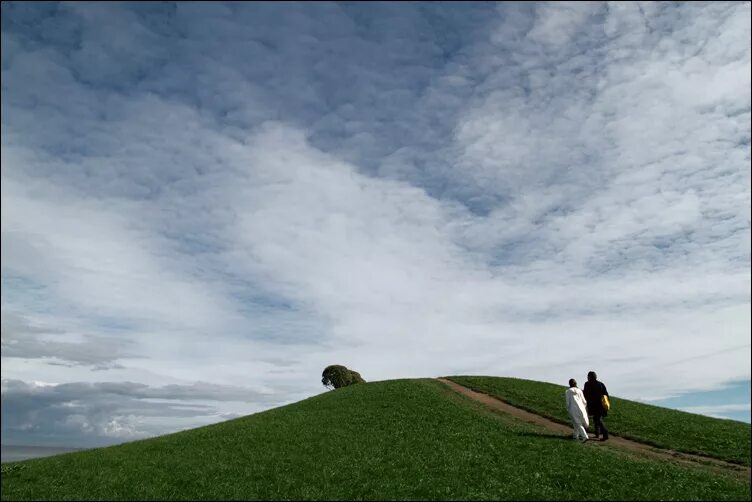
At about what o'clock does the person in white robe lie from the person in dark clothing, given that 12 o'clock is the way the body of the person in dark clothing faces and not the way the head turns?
The person in white robe is roughly at 9 o'clock from the person in dark clothing.

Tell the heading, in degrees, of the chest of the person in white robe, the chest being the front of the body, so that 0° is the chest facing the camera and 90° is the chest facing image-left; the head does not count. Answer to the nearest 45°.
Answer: approximately 135°

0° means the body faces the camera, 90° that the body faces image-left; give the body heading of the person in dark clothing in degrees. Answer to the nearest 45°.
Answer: approximately 135°

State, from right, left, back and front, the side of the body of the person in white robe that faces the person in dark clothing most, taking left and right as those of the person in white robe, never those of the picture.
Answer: right
